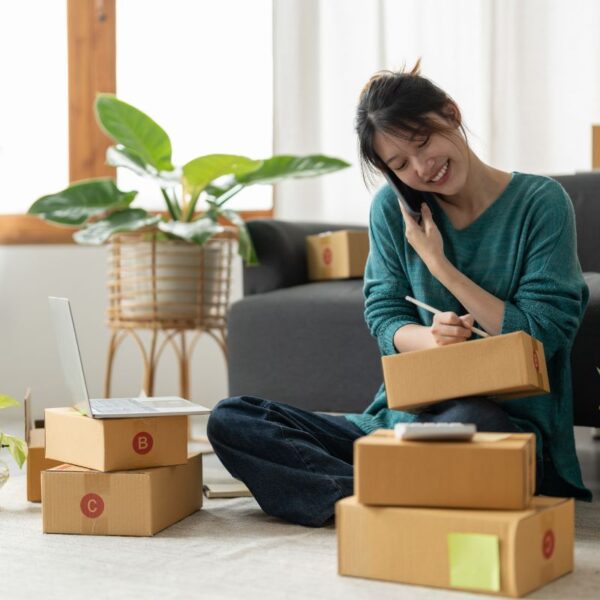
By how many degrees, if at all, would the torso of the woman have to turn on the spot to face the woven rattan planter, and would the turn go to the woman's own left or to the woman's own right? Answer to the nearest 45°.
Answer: approximately 90° to the woman's own right

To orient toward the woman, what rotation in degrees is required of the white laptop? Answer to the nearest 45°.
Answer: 0° — it already faces them

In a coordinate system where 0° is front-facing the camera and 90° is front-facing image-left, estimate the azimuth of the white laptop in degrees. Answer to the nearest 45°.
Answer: approximately 270°

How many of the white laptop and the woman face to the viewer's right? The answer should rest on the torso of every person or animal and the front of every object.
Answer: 1

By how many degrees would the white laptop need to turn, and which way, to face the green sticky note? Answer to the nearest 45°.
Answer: approximately 45° to its right

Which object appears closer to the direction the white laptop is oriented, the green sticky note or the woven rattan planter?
the green sticky note

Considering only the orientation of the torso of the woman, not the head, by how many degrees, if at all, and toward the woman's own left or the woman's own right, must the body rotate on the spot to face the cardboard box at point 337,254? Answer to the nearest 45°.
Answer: approximately 135° to the woman's own right

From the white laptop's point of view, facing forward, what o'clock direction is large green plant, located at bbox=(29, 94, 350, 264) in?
The large green plant is roughly at 9 o'clock from the white laptop.
